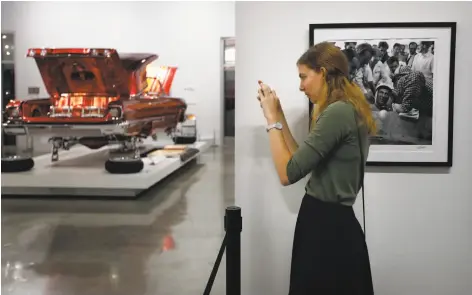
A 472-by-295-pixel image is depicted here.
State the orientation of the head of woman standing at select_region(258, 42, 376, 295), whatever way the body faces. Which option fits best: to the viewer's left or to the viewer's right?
to the viewer's left

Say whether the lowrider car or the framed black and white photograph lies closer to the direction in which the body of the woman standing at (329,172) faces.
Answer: the lowrider car

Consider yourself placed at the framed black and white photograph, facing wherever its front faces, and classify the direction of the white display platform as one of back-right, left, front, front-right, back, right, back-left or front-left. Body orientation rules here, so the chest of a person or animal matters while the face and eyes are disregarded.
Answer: back-right

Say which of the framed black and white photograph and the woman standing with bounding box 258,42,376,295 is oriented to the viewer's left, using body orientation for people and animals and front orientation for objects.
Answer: the woman standing

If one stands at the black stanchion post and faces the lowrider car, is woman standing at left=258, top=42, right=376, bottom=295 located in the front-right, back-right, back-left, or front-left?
back-right

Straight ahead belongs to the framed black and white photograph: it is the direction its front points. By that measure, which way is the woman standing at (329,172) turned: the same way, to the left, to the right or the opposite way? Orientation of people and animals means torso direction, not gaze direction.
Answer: to the right

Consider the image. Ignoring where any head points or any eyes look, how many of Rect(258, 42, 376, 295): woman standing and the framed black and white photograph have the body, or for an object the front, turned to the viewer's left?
1

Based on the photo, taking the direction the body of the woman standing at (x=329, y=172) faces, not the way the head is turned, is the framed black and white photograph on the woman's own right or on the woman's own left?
on the woman's own right

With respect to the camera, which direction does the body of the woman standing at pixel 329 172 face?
to the viewer's left

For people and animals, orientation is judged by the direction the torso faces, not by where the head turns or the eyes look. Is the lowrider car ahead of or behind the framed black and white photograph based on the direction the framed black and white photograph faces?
behind

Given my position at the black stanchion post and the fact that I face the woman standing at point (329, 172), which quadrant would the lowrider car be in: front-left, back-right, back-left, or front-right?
back-left
